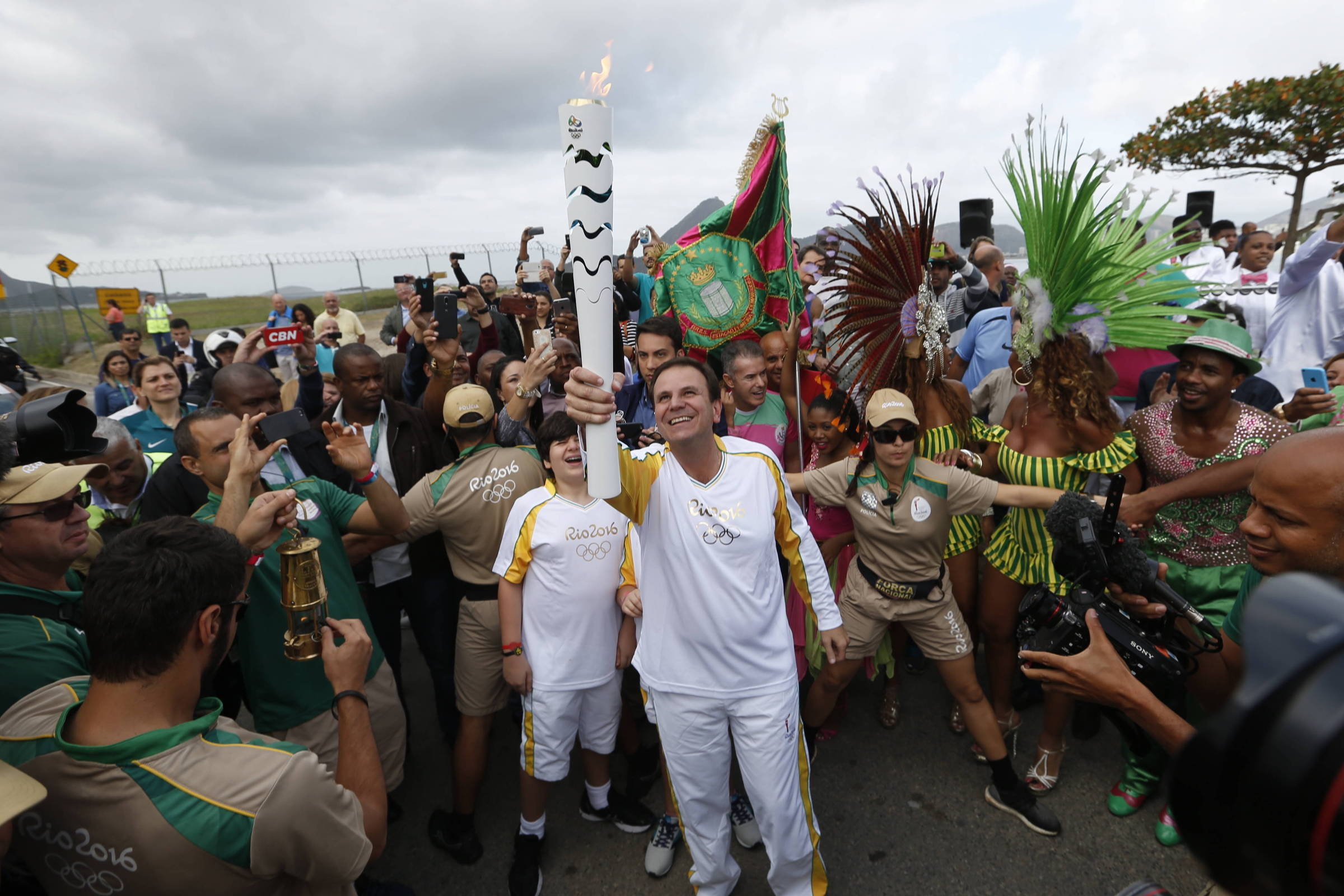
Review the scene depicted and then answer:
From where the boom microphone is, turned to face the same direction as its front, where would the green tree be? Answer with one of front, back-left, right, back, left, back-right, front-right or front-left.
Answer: right

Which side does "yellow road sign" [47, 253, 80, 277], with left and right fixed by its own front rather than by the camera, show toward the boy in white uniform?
front

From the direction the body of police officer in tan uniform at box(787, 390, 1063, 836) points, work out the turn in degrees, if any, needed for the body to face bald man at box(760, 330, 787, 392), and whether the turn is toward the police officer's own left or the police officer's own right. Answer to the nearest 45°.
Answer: approximately 135° to the police officer's own right

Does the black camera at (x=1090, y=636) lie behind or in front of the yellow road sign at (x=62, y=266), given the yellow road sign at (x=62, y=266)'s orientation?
in front

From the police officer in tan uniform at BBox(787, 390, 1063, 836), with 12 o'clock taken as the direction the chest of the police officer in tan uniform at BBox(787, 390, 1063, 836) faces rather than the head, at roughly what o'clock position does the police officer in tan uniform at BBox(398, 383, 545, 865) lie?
the police officer in tan uniform at BBox(398, 383, 545, 865) is roughly at 2 o'clock from the police officer in tan uniform at BBox(787, 390, 1063, 836).

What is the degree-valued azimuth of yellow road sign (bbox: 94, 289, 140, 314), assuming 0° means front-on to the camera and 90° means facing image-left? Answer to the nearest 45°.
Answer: approximately 0°

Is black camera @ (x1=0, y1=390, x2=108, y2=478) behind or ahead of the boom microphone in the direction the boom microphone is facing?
ahead

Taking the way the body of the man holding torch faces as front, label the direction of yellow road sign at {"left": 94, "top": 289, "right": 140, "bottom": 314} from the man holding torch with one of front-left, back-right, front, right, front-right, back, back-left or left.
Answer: back-right

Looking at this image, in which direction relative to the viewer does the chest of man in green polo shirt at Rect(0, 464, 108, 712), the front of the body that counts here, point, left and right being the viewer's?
facing to the right of the viewer

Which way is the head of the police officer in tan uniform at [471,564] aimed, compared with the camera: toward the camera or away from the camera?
away from the camera

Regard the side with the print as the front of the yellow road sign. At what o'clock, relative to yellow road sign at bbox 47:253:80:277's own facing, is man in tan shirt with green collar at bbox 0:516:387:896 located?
The man in tan shirt with green collar is roughly at 12 o'clock from the yellow road sign.
